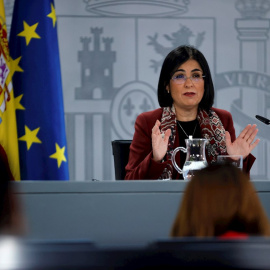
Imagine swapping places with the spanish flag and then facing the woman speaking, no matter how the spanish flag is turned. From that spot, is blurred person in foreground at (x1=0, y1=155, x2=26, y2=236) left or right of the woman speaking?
right

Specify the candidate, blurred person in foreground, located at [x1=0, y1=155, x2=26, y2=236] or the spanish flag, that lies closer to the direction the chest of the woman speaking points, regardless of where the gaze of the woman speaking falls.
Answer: the blurred person in foreground

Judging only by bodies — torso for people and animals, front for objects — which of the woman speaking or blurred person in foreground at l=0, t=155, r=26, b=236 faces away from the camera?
the blurred person in foreground

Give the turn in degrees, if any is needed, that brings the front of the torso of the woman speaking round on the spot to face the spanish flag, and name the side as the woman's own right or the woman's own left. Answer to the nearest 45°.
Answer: approximately 90° to the woman's own right

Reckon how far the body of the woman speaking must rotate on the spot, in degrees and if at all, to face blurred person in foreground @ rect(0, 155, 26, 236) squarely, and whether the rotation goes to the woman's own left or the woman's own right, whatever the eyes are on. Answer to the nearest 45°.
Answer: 0° — they already face them

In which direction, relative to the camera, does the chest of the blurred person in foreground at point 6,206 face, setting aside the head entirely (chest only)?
away from the camera

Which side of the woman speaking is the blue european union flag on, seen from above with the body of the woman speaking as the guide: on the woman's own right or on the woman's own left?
on the woman's own right

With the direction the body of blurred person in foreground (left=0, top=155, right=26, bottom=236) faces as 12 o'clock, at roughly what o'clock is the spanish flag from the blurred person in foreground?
The spanish flag is roughly at 12 o'clock from the blurred person in foreground.

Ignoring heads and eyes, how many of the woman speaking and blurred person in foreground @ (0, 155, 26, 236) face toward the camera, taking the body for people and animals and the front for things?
1

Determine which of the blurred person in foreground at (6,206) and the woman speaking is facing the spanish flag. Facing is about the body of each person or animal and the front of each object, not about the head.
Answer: the blurred person in foreground

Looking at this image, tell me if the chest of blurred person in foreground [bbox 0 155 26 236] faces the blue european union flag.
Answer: yes
